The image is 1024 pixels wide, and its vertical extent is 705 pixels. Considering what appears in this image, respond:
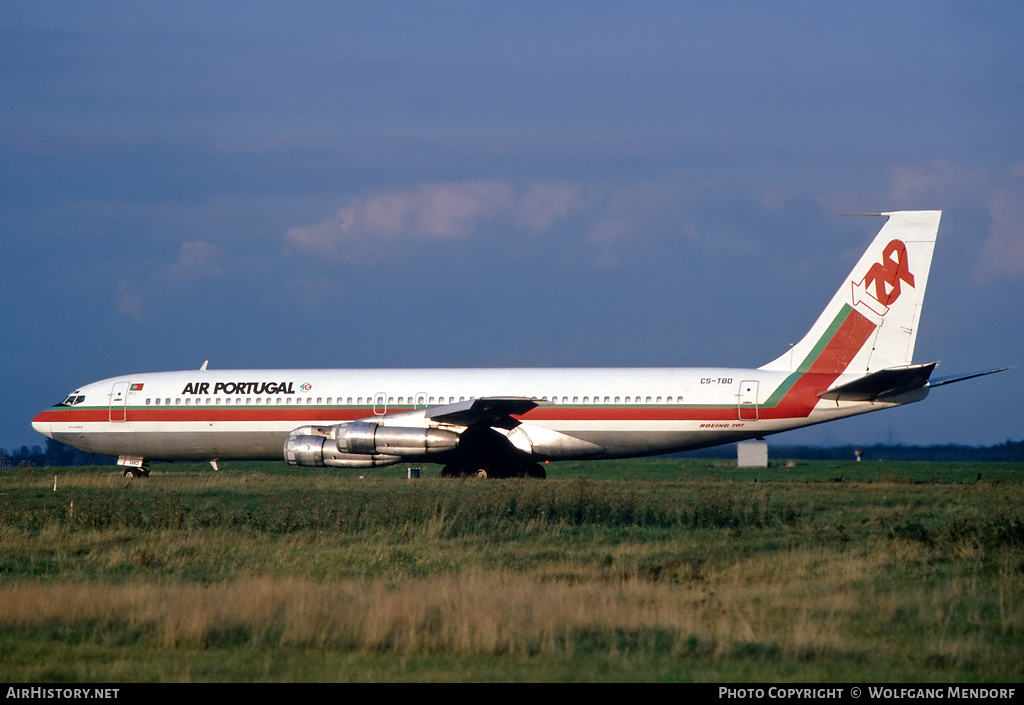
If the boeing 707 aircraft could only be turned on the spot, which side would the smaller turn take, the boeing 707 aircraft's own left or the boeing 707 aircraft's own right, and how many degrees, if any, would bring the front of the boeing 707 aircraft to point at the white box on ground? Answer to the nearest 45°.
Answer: approximately 135° to the boeing 707 aircraft's own right

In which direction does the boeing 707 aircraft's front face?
to the viewer's left
